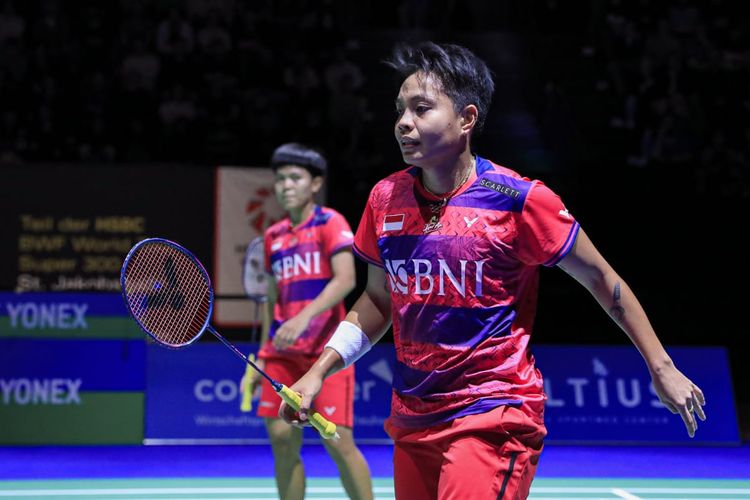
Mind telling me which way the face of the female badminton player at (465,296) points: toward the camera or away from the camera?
toward the camera

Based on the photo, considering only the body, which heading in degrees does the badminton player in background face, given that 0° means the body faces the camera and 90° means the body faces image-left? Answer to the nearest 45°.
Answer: approximately 45°

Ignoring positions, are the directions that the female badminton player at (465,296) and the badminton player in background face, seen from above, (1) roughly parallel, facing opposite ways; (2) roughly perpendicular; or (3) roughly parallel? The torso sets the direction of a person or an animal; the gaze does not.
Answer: roughly parallel

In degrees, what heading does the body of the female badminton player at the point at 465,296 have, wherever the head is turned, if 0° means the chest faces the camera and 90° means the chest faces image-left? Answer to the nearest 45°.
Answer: approximately 45°

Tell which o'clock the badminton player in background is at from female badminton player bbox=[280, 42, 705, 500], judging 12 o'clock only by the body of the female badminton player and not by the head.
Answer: The badminton player in background is roughly at 4 o'clock from the female badminton player.

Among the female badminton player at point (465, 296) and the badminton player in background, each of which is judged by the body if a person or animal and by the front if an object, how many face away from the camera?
0

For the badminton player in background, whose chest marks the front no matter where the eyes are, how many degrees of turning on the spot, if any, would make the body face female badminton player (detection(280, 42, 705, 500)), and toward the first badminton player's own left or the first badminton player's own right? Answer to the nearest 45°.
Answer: approximately 45° to the first badminton player's own left

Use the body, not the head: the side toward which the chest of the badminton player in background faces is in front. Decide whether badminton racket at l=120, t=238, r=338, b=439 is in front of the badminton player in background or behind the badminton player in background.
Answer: in front
